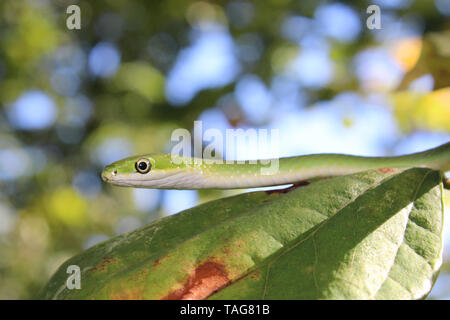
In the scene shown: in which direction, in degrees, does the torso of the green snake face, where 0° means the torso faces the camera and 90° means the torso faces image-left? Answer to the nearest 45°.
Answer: approximately 90°
